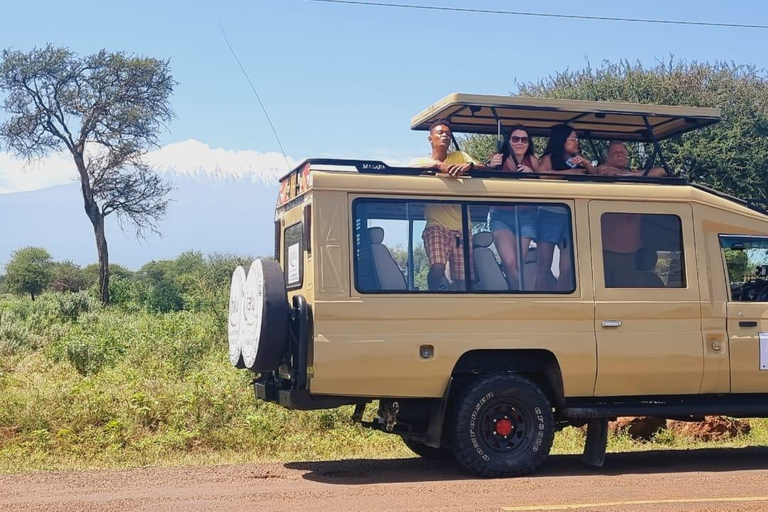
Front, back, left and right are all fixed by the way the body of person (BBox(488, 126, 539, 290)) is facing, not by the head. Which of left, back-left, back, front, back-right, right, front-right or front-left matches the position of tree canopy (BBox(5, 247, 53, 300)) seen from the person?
back-right

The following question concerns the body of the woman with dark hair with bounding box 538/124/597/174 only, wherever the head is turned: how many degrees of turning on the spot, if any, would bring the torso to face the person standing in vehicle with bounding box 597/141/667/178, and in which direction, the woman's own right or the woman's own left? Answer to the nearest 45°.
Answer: approximately 90° to the woman's own left

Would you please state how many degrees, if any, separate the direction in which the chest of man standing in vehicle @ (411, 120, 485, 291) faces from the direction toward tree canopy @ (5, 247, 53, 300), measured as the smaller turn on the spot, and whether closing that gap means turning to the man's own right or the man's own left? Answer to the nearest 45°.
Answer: approximately 135° to the man's own right

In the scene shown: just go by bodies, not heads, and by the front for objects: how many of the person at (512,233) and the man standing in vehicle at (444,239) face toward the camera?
2

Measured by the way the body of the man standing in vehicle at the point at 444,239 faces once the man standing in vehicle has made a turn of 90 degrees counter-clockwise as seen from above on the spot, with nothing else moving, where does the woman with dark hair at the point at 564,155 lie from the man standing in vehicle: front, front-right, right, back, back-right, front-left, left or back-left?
front-left

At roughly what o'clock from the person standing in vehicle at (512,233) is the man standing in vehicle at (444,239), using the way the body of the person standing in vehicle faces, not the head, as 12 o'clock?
The man standing in vehicle is roughly at 2 o'clock from the person standing in vehicle.

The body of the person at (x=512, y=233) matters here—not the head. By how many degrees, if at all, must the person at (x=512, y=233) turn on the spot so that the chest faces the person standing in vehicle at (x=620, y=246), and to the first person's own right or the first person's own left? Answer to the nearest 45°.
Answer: approximately 90° to the first person's own left

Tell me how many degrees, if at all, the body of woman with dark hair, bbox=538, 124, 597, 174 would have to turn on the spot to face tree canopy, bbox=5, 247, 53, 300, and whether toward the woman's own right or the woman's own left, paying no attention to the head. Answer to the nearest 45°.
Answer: approximately 180°
